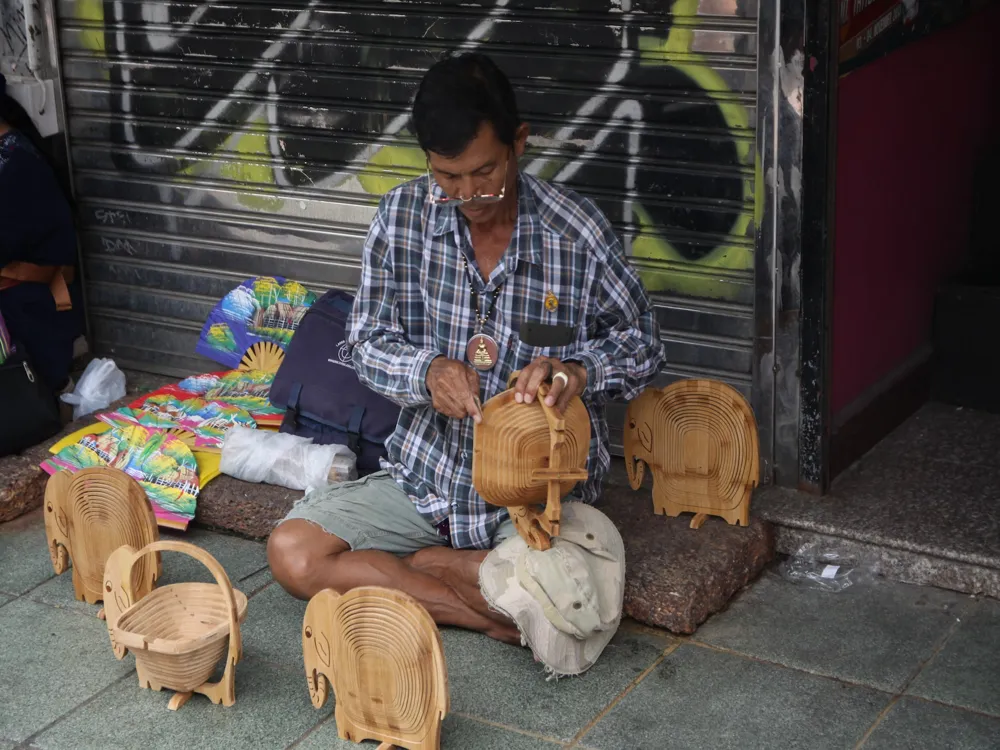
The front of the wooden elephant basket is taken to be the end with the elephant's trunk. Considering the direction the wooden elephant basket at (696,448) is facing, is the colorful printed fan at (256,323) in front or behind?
in front

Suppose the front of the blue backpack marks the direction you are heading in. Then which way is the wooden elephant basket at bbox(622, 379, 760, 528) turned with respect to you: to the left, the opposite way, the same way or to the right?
to the right

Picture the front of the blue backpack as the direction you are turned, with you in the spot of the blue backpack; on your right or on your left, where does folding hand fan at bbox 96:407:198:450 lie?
on your right

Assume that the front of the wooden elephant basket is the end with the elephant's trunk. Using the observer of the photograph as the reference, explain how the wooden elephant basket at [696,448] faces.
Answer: facing to the left of the viewer

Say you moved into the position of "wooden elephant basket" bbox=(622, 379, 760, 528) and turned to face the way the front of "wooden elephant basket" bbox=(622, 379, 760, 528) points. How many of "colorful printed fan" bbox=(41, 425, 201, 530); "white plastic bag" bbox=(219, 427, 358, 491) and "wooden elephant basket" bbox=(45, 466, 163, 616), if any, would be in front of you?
3

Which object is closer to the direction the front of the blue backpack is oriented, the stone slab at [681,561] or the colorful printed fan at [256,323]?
the stone slab

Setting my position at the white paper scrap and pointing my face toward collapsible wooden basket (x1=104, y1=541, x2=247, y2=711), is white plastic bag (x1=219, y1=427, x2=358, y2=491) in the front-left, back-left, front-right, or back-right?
front-right

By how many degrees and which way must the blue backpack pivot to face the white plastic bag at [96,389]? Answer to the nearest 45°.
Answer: approximately 135° to its right

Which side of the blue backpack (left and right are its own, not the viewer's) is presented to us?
front

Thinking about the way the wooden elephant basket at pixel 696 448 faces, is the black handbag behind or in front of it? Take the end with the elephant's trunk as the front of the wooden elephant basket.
in front

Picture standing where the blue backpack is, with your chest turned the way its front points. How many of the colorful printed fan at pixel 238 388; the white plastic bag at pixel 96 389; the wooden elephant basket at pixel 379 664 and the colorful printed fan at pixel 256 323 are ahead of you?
1

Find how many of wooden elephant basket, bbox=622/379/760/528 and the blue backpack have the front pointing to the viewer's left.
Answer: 1

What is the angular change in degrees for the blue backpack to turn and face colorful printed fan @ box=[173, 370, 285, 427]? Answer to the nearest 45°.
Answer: approximately 135° to its right

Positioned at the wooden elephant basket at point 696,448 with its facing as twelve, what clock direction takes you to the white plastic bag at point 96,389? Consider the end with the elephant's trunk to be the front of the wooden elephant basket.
The white plastic bag is roughly at 1 o'clock from the wooden elephant basket.
